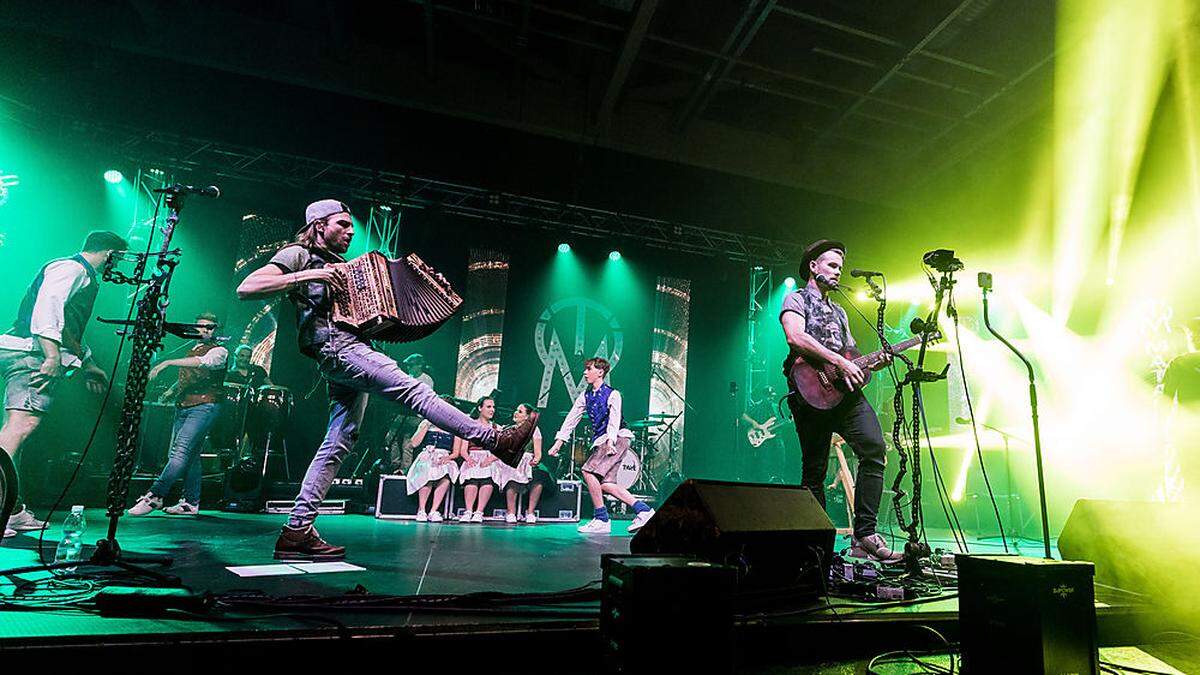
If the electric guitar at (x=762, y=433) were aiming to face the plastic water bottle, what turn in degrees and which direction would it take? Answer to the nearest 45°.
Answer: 0° — it already faces it

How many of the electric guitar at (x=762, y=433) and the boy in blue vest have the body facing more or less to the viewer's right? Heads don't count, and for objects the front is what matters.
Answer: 0

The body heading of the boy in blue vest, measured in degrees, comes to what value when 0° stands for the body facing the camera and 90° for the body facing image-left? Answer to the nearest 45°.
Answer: approximately 45°

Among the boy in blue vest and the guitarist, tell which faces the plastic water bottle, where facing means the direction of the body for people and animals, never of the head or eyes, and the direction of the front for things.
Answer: the boy in blue vest

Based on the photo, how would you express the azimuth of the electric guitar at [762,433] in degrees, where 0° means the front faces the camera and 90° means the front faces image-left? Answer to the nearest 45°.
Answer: approximately 0°

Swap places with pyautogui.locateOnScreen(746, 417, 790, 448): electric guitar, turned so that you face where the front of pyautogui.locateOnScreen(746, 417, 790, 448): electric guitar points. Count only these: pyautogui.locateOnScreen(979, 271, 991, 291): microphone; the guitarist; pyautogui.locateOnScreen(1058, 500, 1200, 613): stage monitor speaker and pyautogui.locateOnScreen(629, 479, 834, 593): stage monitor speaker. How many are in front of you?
4

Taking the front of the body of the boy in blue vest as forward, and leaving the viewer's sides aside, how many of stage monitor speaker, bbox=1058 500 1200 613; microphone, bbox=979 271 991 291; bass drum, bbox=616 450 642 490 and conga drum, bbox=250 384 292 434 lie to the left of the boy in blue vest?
2

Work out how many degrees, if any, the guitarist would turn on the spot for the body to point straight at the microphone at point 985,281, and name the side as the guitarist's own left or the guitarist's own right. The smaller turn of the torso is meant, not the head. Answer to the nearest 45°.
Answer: approximately 45° to the guitarist's own left

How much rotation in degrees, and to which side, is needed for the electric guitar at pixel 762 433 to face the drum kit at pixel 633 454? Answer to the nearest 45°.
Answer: approximately 45° to its right

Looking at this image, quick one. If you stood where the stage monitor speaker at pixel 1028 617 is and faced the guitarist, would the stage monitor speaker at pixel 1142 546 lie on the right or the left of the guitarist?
right

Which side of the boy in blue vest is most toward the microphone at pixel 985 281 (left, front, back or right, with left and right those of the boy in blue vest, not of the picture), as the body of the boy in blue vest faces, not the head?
left

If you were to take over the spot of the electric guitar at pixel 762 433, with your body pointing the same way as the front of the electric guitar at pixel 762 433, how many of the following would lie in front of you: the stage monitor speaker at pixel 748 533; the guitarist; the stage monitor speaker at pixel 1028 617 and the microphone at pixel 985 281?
4

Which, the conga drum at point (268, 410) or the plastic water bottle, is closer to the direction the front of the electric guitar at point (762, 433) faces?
the plastic water bottle

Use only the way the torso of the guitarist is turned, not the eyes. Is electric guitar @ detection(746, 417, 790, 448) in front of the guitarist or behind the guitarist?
behind

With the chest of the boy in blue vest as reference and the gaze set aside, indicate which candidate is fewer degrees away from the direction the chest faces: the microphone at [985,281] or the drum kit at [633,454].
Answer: the microphone
